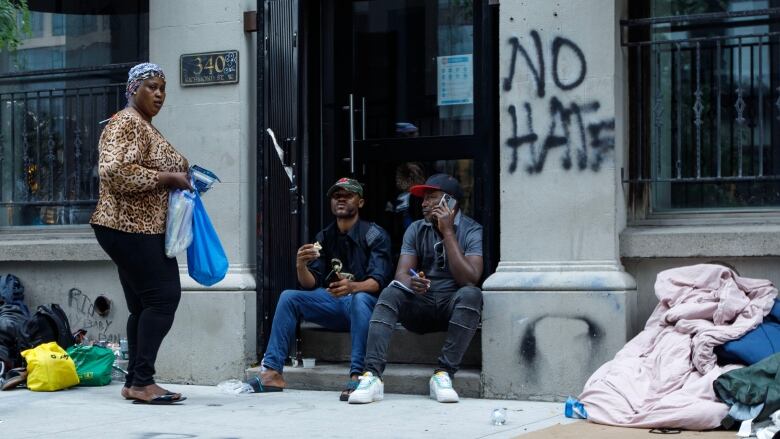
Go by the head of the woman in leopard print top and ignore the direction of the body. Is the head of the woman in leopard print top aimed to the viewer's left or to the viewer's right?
to the viewer's right

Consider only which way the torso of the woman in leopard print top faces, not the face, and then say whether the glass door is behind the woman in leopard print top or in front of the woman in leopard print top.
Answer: in front

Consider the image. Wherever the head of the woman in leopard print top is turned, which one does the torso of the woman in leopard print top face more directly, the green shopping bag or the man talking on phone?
the man talking on phone

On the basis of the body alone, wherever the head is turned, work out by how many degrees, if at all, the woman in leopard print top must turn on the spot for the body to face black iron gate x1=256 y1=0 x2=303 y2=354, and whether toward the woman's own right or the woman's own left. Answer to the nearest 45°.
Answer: approximately 45° to the woman's own left

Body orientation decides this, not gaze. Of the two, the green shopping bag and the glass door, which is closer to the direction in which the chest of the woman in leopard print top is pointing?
the glass door

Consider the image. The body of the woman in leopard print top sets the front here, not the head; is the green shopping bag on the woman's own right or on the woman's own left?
on the woman's own left

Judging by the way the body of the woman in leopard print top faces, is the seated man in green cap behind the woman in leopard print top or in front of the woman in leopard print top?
in front

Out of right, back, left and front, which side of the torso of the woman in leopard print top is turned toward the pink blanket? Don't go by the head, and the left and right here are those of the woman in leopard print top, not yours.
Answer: front

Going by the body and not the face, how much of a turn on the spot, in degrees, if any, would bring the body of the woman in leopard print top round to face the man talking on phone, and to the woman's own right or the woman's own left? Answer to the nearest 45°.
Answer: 0° — they already face them

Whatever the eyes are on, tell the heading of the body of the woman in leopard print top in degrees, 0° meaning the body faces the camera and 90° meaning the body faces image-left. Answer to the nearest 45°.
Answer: approximately 270°
